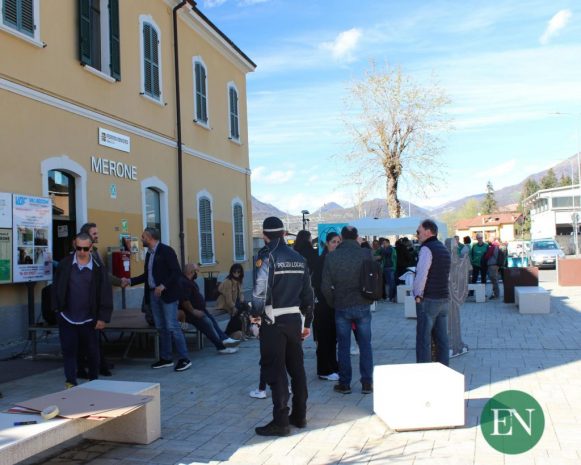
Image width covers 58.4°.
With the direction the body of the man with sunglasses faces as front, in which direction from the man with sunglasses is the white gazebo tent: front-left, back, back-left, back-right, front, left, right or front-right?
back-left

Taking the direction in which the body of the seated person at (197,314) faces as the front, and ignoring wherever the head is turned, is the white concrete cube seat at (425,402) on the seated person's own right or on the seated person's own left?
on the seated person's own right

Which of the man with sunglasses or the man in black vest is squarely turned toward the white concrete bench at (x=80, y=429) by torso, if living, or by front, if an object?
the man with sunglasses

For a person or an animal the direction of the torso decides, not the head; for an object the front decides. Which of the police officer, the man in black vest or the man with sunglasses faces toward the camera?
the man with sunglasses

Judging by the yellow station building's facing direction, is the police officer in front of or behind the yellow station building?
in front

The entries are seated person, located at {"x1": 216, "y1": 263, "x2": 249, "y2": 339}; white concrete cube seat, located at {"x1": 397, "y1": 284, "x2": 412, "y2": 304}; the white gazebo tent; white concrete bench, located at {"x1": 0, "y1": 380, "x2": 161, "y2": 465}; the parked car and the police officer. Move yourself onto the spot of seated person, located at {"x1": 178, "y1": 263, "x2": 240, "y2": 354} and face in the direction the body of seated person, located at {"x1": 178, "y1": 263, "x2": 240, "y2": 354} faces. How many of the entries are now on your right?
2

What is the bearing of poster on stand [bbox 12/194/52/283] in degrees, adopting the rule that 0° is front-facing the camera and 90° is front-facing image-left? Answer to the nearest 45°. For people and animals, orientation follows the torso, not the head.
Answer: approximately 315°

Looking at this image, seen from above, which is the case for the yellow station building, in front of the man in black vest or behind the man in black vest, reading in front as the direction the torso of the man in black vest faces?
in front

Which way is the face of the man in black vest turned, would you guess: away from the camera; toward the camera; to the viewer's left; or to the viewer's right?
to the viewer's left

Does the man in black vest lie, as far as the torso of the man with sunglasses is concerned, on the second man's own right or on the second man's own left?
on the second man's own left

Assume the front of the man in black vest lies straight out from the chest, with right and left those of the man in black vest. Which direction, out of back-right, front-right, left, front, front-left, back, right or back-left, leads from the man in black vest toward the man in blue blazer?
front-left

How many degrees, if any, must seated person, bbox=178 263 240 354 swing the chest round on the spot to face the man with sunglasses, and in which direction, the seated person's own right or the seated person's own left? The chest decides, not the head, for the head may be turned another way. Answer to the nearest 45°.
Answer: approximately 135° to the seated person's own right

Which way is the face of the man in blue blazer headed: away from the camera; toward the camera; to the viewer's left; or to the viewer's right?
to the viewer's left

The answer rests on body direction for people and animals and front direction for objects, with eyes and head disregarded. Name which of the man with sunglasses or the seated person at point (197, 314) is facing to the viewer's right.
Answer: the seated person

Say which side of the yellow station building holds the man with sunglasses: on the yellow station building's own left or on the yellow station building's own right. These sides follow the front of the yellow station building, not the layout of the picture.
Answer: on the yellow station building's own right
